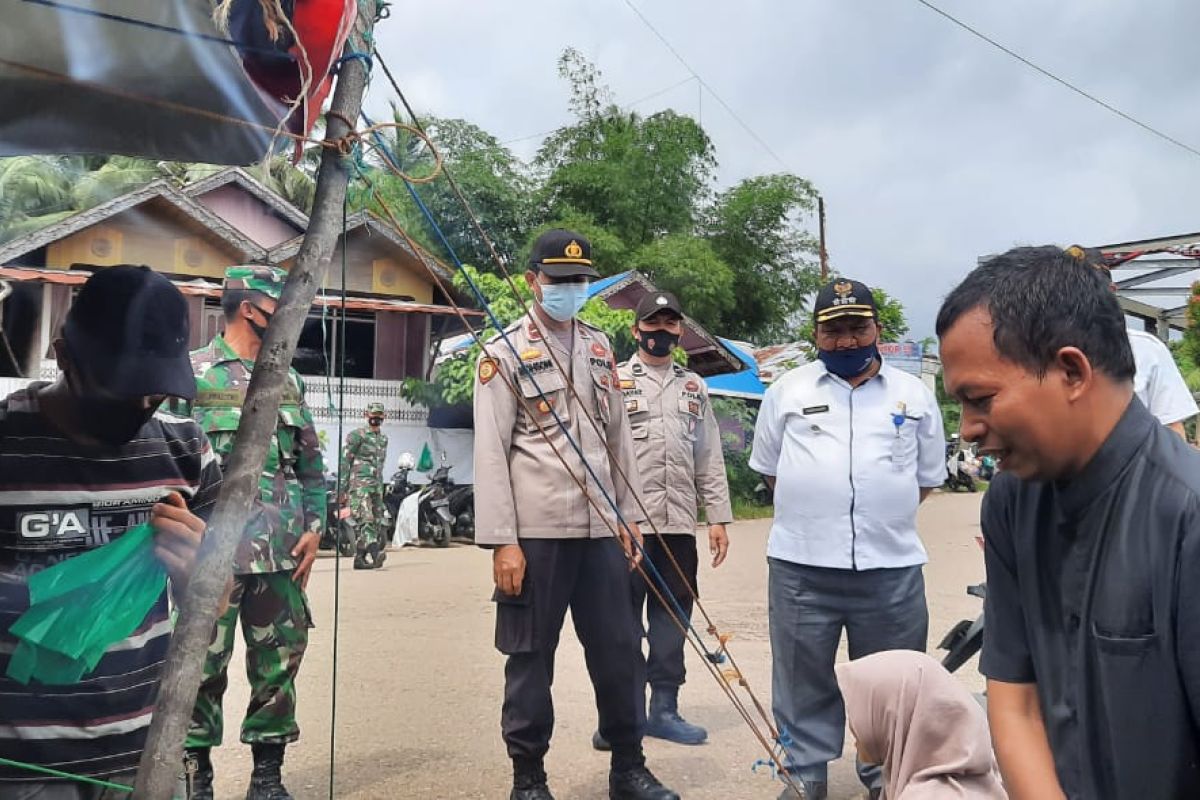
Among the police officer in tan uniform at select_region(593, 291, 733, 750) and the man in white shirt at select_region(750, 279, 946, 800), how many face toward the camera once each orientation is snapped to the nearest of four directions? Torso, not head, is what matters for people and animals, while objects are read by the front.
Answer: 2

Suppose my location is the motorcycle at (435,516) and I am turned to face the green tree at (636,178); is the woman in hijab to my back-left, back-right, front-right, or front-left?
back-right

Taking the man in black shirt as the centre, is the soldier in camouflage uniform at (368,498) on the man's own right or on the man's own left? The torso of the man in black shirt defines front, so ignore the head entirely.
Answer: on the man's own right

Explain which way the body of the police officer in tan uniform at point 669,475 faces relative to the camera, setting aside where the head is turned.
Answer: toward the camera

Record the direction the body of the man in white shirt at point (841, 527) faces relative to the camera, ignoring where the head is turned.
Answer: toward the camera

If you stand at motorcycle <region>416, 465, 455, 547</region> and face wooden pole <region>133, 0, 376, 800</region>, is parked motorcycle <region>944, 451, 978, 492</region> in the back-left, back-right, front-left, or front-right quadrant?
back-left

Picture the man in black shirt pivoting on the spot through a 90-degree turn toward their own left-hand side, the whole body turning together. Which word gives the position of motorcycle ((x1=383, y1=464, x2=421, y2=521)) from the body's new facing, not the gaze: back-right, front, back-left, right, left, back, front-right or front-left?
back

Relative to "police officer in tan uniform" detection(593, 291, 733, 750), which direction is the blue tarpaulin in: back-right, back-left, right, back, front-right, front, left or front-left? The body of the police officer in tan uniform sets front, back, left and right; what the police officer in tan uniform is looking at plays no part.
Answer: back

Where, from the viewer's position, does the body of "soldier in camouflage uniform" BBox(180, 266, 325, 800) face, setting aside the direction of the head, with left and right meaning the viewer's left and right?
facing the viewer and to the right of the viewer
